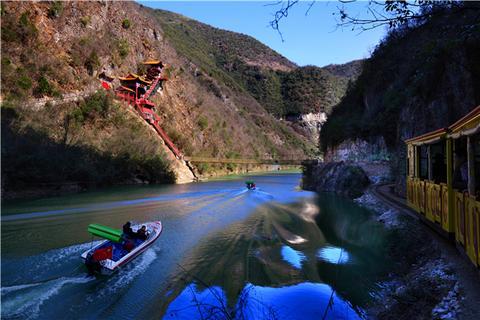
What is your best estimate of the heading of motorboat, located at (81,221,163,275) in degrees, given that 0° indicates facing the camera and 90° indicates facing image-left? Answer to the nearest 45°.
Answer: approximately 225°

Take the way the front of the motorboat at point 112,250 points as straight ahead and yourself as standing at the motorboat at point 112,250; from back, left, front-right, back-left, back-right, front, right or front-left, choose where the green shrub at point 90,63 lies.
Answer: front-left

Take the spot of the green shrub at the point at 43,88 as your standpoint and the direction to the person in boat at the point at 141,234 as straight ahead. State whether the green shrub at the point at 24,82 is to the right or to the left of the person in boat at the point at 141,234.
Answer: right

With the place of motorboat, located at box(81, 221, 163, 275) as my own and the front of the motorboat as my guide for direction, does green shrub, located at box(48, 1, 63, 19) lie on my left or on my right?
on my left

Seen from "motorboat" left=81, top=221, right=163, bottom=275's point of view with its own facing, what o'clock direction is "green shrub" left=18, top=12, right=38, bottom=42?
The green shrub is roughly at 10 o'clock from the motorboat.

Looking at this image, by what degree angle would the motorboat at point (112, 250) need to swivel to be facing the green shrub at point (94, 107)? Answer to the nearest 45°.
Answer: approximately 45° to its left

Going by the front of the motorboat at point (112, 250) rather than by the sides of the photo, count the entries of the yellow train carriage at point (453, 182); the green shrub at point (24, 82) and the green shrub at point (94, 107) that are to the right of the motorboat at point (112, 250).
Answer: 1
